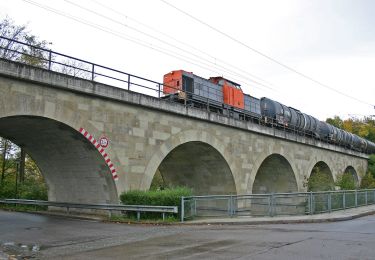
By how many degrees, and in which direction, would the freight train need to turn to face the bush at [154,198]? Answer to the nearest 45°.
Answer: approximately 45° to its left

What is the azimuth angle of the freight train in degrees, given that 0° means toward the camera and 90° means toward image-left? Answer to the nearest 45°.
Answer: approximately 45°

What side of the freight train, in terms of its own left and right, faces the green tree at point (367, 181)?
back
